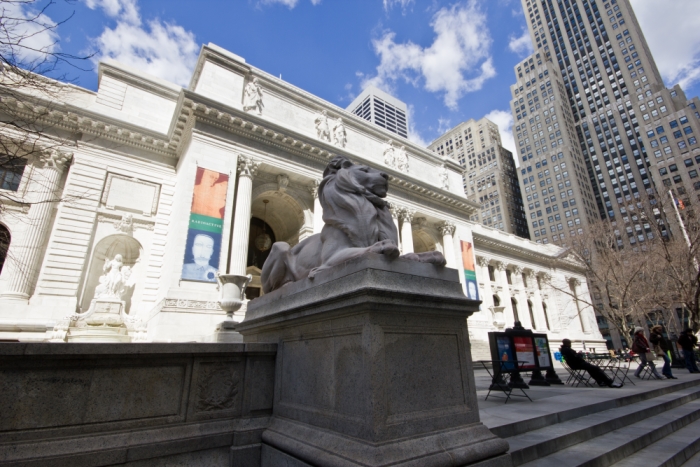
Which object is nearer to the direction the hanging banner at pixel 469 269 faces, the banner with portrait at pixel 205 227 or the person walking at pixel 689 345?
the person walking

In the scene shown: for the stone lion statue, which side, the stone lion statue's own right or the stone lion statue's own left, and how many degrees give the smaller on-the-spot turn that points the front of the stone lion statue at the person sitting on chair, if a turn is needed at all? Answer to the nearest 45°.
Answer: approximately 90° to the stone lion statue's own left

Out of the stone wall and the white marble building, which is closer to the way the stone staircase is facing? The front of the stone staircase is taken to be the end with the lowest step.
the stone wall

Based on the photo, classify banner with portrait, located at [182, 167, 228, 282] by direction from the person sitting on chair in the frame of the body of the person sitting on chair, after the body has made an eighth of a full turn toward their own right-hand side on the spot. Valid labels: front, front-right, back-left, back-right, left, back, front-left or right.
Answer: back-right

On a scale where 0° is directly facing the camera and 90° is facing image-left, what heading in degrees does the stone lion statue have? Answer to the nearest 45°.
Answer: approximately 315°

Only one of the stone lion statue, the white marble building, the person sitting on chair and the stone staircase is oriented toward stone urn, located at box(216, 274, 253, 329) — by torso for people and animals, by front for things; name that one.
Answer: the white marble building

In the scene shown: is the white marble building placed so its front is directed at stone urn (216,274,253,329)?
yes

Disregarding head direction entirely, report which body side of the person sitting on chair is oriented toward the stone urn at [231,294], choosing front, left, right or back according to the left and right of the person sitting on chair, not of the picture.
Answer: back

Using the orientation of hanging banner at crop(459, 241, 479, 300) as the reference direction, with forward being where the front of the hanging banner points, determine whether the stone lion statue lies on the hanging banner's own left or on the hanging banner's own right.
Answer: on the hanging banner's own right

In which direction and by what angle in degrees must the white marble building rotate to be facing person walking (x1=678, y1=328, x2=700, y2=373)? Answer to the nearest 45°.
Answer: approximately 45° to its left

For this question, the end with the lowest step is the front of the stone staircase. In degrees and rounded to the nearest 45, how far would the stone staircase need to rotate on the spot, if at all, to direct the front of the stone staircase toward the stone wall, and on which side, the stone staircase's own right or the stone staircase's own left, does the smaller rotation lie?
approximately 90° to the stone staircase's own right

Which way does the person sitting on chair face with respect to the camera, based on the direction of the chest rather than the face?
to the viewer's right
